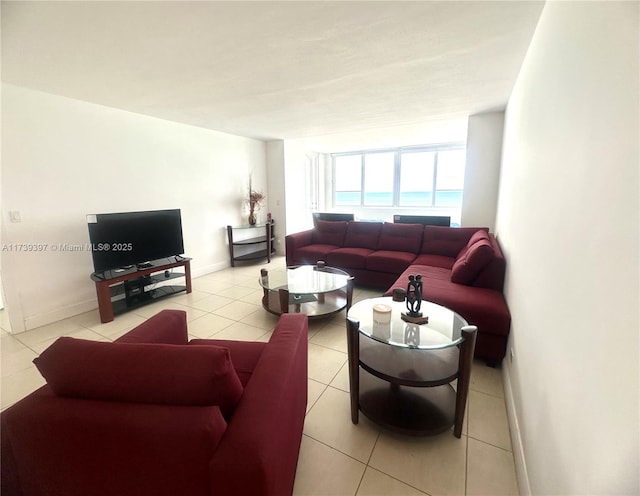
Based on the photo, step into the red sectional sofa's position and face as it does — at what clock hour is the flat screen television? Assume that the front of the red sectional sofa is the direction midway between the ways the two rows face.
The flat screen television is roughly at 1 o'clock from the red sectional sofa.

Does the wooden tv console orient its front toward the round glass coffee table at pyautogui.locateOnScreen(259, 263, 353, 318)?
yes

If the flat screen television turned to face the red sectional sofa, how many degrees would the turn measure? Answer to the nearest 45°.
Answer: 0° — it already faces it

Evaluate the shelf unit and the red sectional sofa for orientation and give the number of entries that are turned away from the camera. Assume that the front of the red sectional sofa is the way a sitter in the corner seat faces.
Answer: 0

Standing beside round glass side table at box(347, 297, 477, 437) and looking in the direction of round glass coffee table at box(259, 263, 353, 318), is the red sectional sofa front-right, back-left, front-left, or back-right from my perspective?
front-right

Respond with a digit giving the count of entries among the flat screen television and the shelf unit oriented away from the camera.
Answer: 0

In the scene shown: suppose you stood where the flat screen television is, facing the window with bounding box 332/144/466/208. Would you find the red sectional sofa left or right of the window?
right

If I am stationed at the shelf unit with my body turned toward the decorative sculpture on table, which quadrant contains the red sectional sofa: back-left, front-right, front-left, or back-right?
front-left

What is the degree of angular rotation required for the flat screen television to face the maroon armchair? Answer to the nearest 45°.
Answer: approximately 45° to its right

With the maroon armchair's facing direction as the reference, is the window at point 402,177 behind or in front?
in front

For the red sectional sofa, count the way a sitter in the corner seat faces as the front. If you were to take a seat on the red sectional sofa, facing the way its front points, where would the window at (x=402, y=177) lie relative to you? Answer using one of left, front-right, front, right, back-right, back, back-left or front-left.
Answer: back-right

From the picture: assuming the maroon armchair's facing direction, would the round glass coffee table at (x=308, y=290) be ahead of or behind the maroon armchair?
ahead

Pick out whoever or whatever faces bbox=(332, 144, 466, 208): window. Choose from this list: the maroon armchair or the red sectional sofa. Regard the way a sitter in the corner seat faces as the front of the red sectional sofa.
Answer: the maroon armchair

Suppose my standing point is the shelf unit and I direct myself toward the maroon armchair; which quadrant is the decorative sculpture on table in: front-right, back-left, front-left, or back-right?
front-left

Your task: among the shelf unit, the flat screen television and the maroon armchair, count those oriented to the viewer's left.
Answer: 0
